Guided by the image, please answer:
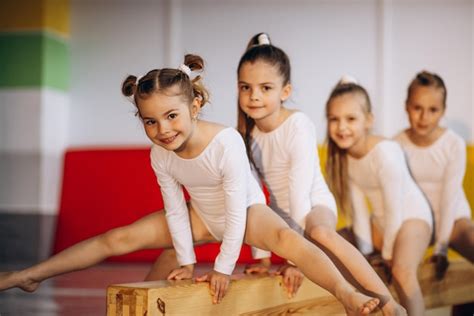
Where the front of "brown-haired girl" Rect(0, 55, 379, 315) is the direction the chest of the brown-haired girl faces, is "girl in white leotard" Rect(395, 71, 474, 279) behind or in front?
behind

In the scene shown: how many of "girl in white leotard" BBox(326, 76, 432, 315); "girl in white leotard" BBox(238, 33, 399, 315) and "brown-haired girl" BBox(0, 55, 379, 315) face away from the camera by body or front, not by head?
0

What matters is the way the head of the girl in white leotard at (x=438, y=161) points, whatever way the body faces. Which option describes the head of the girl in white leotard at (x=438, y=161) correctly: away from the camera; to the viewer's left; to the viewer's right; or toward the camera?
toward the camera

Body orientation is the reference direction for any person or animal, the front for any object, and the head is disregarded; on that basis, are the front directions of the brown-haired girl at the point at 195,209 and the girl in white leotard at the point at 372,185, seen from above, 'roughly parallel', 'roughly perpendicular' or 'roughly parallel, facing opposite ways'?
roughly parallel

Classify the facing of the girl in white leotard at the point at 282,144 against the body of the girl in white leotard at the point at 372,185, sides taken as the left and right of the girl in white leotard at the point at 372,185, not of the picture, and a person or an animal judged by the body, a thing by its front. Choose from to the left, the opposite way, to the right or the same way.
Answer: the same way

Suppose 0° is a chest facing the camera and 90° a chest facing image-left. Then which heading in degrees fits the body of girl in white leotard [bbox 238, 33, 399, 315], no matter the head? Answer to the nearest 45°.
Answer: approximately 45°

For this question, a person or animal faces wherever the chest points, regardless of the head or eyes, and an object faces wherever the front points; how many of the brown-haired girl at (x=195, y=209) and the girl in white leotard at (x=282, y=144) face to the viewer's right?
0

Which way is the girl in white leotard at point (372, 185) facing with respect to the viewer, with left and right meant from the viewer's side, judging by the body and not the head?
facing the viewer and to the left of the viewer

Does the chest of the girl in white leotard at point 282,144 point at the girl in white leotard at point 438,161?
no

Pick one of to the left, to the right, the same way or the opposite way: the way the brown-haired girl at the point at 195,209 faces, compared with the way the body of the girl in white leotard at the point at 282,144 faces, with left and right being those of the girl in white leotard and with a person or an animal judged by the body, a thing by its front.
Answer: the same way

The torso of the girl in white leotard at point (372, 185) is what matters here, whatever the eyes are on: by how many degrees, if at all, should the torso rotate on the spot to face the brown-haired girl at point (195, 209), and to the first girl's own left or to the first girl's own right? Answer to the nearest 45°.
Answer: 0° — they already face them
